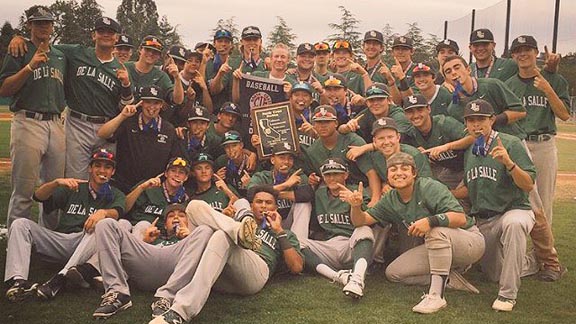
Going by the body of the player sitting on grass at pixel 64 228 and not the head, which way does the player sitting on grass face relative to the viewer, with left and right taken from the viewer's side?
facing the viewer and to the left of the viewer

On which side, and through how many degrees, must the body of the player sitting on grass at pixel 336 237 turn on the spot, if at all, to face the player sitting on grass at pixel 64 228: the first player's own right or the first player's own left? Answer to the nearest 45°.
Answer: approximately 90° to the first player's own right

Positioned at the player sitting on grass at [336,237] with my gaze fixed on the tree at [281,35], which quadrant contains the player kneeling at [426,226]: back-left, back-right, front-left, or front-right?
back-right

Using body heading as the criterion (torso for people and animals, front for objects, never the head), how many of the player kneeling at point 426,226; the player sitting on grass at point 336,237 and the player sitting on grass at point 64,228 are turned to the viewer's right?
0

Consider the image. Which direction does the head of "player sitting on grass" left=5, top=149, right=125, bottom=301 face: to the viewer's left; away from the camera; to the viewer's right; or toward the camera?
toward the camera

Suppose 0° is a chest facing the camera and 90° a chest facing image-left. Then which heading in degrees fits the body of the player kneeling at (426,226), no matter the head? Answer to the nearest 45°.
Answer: approximately 45°

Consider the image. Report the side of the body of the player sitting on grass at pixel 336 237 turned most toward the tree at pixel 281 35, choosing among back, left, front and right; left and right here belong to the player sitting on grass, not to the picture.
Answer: back

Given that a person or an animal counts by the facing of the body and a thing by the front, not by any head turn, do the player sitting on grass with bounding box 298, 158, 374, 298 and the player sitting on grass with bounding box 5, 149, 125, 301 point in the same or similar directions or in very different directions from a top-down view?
same or similar directions

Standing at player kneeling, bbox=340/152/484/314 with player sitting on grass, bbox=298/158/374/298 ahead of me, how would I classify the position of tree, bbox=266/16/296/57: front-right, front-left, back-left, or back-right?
front-right

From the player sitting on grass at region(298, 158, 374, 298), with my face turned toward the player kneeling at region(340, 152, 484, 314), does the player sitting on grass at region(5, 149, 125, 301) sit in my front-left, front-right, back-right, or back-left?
back-right

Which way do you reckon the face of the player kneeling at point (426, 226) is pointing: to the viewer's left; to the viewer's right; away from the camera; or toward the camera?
toward the camera

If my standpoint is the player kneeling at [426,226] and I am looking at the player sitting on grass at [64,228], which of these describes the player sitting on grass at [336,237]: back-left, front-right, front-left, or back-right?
front-right

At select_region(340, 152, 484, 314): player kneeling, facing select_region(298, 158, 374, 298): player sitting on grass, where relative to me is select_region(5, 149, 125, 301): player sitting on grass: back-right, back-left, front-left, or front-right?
front-left

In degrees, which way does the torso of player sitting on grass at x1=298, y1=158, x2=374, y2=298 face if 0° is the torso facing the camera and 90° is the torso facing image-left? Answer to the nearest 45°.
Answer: approximately 0°

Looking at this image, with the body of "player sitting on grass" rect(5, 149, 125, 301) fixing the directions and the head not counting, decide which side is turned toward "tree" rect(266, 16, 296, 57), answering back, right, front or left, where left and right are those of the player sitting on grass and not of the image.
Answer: back

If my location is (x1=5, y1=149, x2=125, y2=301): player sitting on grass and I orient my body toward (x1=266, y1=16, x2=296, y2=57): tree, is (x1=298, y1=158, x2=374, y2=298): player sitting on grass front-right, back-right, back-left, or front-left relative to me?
front-right
